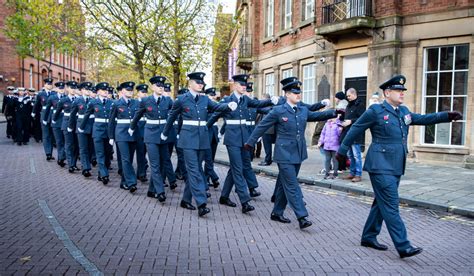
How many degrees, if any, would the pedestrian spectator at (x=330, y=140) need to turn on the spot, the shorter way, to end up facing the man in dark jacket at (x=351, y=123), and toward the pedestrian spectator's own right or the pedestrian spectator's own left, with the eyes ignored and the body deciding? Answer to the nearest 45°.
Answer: approximately 135° to the pedestrian spectator's own left

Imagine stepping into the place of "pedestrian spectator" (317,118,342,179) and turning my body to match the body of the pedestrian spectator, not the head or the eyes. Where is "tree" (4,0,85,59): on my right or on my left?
on my right

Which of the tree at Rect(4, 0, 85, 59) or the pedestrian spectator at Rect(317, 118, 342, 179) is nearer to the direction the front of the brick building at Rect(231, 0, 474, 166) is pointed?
the pedestrian spectator

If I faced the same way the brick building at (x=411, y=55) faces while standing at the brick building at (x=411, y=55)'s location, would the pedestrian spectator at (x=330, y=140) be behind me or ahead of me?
ahead

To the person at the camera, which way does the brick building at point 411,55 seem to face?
facing the viewer and to the left of the viewer

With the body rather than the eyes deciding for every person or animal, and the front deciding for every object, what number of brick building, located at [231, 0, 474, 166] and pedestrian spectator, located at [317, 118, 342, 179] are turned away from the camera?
0

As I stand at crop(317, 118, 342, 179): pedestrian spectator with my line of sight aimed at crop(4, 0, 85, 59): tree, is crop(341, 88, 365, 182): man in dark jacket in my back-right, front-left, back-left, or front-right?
back-right

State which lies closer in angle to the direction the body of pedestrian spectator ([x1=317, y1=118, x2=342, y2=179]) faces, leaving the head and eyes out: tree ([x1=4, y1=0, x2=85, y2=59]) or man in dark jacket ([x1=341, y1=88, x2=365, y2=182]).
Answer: the tree

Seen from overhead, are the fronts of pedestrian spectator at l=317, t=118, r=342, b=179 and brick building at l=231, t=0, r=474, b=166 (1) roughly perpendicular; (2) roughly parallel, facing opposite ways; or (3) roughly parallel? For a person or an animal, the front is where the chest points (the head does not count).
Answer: roughly parallel

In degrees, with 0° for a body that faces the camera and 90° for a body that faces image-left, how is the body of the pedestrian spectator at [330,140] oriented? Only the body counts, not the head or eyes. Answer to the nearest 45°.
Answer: approximately 45°

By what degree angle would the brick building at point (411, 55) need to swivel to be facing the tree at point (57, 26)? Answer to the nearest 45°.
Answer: approximately 45° to its right
